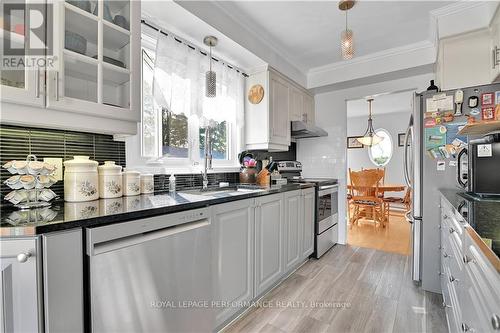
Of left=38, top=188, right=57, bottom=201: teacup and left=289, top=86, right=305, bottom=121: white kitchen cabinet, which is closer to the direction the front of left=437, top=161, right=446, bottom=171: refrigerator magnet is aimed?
the teacup

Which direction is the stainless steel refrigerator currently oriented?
to the viewer's left

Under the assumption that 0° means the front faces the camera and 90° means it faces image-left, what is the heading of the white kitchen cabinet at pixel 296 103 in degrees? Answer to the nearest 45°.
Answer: approximately 270°

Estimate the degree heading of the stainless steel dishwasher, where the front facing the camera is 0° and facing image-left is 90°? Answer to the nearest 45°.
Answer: approximately 315°

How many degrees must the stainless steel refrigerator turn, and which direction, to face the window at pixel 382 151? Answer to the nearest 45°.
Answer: approximately 90° to its right

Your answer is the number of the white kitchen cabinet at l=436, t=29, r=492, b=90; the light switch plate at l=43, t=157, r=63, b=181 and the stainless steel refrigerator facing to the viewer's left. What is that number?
2

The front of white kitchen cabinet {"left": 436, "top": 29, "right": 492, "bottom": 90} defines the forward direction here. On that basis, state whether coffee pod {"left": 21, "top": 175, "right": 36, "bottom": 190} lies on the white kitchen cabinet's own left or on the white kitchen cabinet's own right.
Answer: on the white kitchen cabinet's own left

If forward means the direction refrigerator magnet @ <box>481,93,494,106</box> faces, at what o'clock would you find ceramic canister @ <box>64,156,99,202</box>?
The ceramic canister is roughly at 1 o'clock from the refrigerator magnet.

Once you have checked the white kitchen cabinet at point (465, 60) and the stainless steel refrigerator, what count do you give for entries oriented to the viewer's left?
2

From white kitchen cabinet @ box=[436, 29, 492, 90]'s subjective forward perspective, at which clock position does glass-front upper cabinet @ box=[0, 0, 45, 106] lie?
The glass-front upper cabinet is roughly at 10 o'clock from the white kitchen cabinet.
